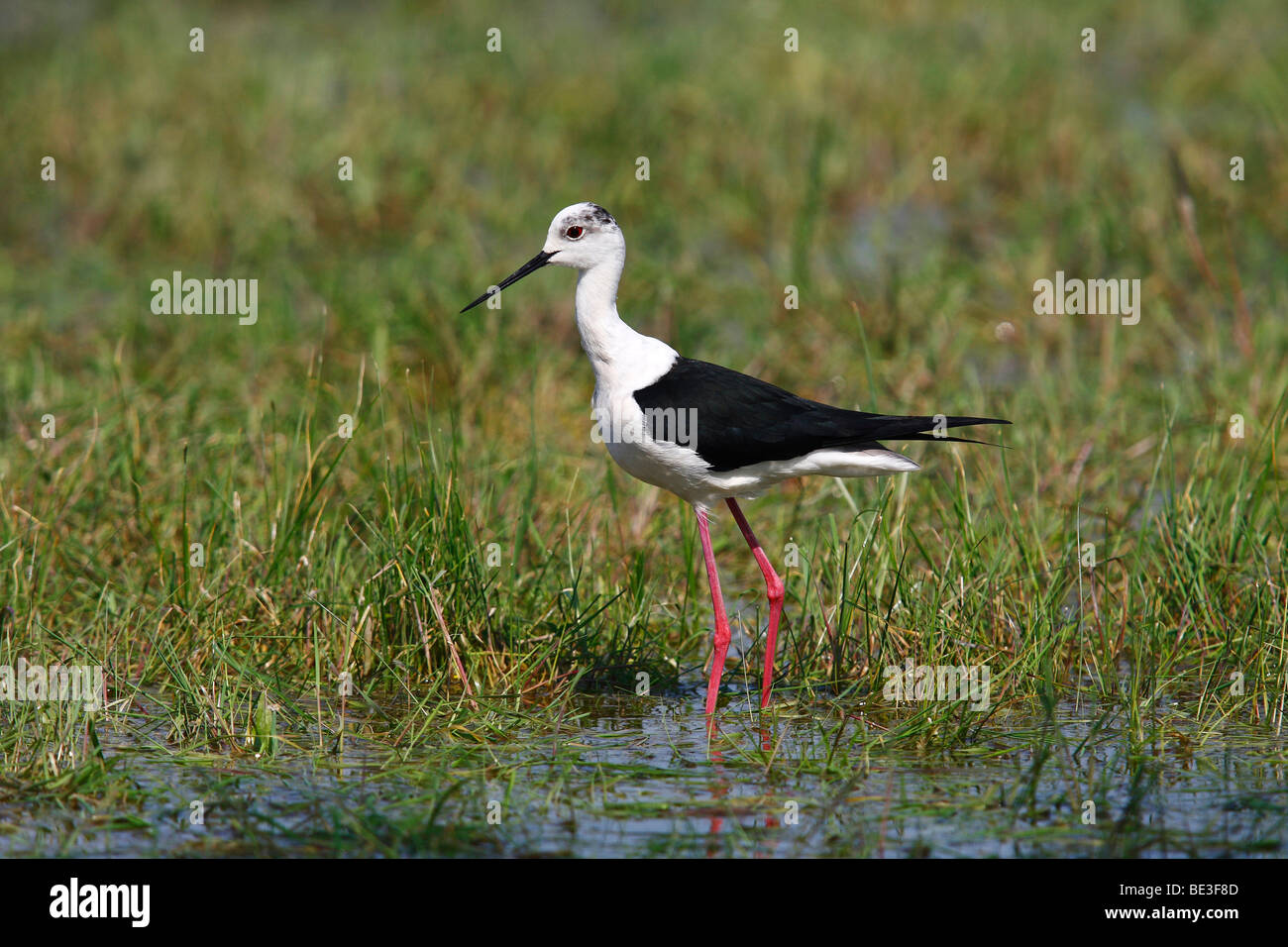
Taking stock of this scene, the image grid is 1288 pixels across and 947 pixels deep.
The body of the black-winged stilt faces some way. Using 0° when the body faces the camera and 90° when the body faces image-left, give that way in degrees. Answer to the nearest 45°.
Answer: approximately 90°
